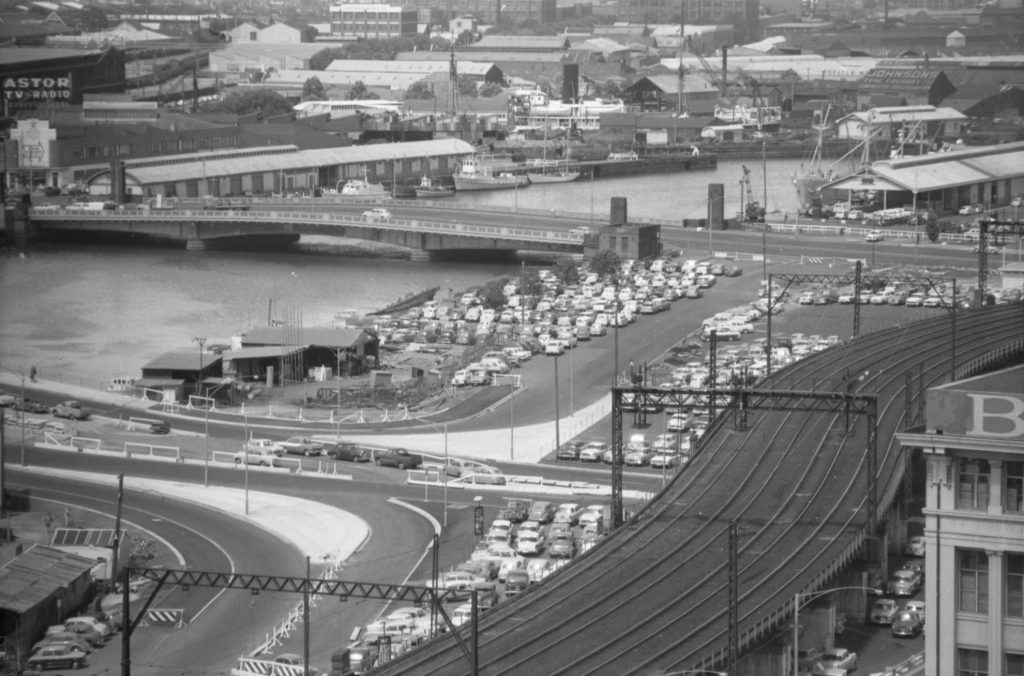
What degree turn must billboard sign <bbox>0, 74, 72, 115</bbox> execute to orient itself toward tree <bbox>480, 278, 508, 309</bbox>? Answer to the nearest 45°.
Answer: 0° — it already faces it

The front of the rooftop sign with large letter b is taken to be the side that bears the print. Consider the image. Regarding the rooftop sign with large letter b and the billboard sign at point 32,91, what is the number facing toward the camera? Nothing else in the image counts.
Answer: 2

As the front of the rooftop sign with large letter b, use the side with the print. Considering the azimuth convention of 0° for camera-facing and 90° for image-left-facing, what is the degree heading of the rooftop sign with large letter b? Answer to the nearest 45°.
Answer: approximately 0°

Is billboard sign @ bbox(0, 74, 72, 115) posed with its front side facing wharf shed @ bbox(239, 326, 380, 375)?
yes

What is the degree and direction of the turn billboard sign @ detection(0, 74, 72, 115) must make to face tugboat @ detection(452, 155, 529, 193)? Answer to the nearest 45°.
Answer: approximately 90° to its left

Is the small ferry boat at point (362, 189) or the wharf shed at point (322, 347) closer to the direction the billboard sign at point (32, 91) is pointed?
the wharf shed
